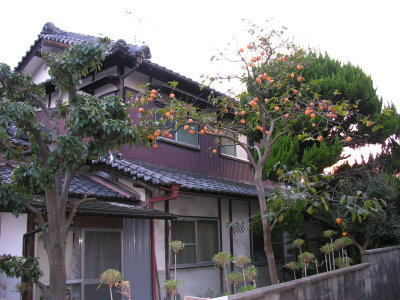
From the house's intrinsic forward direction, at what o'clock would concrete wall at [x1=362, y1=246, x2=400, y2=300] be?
The concrete wall is roughly at 11 o'clock from the house.

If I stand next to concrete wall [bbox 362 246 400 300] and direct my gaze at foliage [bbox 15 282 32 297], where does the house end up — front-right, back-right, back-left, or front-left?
front-right

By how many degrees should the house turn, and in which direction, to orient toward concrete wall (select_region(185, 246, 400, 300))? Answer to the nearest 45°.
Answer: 0° — it already faces it

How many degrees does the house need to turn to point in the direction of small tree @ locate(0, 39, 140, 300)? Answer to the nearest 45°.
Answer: approximately 45° to its right

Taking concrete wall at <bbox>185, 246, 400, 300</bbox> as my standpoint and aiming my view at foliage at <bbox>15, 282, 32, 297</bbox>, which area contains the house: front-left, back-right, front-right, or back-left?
front-right

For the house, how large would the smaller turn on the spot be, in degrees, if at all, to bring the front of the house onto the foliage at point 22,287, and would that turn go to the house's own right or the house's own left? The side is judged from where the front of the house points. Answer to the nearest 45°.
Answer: approximately 90° to the house's own right

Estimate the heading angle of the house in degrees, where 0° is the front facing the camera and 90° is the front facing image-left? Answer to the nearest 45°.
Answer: approximately 315°

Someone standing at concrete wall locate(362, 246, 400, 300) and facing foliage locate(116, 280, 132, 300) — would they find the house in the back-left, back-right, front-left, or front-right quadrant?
front-right
